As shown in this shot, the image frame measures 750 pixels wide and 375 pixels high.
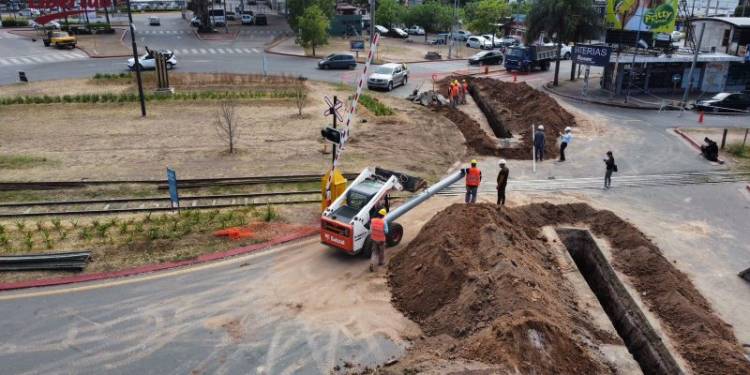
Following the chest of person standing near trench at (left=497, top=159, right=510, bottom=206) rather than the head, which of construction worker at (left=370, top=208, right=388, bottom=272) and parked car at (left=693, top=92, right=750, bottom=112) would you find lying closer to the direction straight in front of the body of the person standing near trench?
the construction worker

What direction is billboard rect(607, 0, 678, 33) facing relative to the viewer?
toward the camera

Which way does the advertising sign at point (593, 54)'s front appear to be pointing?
toward the camera

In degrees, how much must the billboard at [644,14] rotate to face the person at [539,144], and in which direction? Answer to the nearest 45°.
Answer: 0° — it already faces them

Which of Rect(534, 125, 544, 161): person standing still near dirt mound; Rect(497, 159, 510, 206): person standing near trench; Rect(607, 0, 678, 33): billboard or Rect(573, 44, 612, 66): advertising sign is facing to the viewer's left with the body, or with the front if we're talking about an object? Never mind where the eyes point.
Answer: the person standing near trench

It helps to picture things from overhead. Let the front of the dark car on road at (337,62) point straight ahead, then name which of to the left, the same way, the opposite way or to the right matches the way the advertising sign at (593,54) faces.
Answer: to the left

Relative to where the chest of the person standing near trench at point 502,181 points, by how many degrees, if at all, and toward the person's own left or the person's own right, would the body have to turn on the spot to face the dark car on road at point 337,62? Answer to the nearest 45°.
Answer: approximately 45° to the person's own right

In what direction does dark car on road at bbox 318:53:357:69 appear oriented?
to the viewer's left

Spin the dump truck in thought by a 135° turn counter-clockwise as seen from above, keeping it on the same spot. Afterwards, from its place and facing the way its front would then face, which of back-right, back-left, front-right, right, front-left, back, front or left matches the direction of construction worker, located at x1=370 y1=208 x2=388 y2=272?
right

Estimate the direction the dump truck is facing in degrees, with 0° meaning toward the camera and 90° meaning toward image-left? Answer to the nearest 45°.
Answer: approximately 45°

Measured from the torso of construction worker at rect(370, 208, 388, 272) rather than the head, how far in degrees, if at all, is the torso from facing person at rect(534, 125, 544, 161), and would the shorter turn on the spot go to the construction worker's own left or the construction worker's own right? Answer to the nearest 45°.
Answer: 0° — they already face them

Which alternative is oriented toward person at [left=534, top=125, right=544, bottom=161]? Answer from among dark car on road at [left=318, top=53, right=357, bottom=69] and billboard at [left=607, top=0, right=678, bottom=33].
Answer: the billboard

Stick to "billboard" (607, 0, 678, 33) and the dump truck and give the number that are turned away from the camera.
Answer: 0

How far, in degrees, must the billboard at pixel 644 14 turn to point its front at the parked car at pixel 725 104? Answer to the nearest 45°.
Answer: approximately 45° to its left
